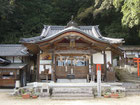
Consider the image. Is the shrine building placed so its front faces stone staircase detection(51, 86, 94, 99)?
yes

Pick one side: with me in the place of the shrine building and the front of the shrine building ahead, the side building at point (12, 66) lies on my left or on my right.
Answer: on my right

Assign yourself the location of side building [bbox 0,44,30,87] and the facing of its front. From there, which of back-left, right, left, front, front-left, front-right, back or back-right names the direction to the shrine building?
front-left

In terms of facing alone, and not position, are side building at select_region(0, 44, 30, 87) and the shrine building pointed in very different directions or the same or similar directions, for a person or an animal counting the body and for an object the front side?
same or similar directions

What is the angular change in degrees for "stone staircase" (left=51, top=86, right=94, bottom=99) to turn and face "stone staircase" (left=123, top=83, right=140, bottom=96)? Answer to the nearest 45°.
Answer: approximately 90° to its left

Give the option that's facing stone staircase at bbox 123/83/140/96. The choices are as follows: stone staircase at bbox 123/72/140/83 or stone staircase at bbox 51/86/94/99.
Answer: stone staircase at bbox 123/72/140/83

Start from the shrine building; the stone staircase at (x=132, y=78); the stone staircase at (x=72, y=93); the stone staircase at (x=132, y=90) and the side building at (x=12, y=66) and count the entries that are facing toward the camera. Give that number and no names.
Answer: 5

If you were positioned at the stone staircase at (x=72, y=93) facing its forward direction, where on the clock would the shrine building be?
The shrine building is roughly at 6 o'clock from the stone staircase.

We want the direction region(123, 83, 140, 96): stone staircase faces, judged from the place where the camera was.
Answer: facing the viewer

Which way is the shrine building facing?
toward the camera

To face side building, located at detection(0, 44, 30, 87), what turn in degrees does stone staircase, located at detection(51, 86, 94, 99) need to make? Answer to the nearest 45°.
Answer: approximately 135° to its right
